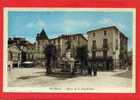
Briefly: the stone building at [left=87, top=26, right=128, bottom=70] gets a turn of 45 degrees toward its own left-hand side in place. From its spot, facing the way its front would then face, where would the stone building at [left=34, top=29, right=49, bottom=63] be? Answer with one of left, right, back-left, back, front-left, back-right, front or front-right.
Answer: right

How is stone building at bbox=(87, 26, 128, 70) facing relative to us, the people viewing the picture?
facing the viewer and to the left of the viewer

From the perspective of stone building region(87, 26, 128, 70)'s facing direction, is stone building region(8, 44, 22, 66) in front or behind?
in front
